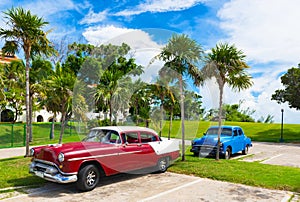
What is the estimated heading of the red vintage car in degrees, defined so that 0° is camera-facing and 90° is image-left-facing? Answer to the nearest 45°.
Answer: approximately 45°

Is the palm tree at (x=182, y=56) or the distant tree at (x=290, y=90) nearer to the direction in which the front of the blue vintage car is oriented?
the palm tree

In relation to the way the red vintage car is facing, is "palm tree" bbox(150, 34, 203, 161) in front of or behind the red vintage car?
behind

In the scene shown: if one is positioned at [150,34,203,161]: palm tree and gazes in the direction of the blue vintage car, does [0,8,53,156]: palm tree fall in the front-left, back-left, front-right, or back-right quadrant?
back-left

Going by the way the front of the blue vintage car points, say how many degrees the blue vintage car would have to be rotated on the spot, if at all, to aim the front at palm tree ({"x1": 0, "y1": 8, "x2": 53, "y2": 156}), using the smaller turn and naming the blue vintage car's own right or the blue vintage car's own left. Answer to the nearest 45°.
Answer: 0° — it already faces it

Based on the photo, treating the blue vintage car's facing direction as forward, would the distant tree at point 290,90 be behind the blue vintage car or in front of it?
behind

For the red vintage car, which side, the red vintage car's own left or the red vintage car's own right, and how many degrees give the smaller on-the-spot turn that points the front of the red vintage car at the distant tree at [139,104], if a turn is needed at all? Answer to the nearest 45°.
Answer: approximately 135° to the red vintage car's own right

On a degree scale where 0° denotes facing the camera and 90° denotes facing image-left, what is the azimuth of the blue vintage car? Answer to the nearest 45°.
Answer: approximately 45°
